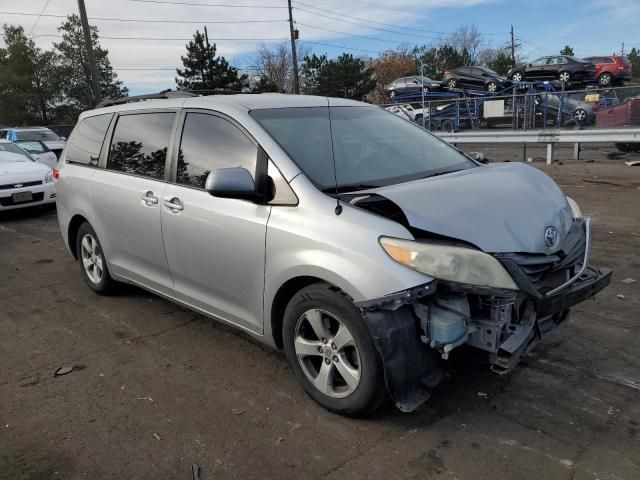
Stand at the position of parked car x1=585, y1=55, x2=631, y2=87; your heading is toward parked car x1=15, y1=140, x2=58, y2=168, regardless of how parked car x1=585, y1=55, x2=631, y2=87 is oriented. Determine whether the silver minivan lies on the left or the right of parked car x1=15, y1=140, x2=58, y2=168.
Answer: left

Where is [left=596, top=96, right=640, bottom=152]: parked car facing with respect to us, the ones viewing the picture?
facing to the left of the viewer

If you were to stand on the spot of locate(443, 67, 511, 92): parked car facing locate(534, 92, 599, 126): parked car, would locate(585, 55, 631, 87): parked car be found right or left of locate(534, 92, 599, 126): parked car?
left

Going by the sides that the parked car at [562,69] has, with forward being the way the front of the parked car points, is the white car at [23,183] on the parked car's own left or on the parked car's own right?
on the parked car's own left

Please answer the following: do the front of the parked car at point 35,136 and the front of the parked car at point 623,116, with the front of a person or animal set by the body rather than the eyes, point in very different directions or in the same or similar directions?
very different directions

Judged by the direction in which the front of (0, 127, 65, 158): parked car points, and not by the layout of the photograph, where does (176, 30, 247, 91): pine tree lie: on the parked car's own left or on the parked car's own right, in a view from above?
on the parked car's own left

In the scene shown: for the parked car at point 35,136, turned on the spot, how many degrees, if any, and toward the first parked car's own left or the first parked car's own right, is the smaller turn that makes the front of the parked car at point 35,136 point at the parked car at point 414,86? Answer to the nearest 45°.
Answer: approximately 135° to the first parked car's own left
